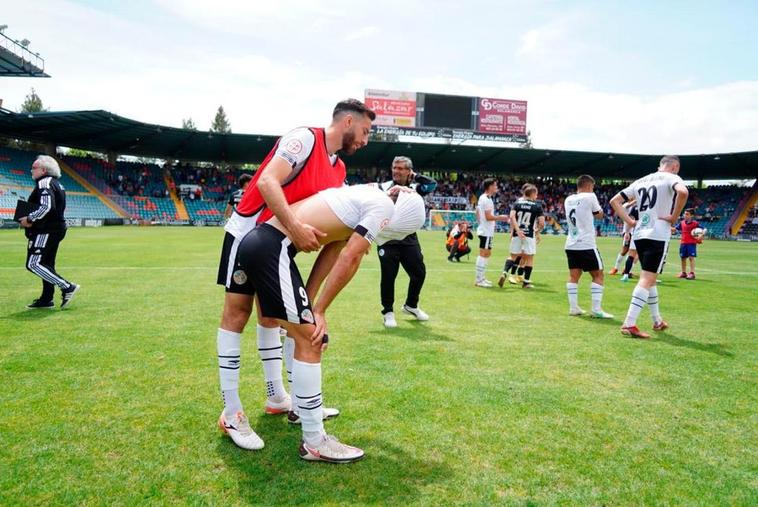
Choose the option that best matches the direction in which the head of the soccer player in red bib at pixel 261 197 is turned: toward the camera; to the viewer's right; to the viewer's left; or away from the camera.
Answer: to the viewer's right

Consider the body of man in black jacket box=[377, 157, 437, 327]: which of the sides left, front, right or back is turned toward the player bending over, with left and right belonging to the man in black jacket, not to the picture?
front

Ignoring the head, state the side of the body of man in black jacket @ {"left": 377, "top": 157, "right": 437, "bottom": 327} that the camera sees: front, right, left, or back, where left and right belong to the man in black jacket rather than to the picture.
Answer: front

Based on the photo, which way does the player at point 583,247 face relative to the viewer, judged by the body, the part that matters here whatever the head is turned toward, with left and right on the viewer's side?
facing away from the viewer and to the right of the viewer

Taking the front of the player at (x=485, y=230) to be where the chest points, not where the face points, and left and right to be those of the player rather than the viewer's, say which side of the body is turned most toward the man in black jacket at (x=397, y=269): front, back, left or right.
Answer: right

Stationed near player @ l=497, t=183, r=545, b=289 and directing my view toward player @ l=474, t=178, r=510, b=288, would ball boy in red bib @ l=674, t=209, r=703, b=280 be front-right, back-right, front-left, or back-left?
back-right

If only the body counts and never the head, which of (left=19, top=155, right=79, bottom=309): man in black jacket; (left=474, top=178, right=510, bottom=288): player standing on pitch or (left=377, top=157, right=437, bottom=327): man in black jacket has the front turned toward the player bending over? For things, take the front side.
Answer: (left=377, top=157, right=437, bottom=327): man in black jacket

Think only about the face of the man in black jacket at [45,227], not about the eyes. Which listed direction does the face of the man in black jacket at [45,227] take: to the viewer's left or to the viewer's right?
to the viewer's left
